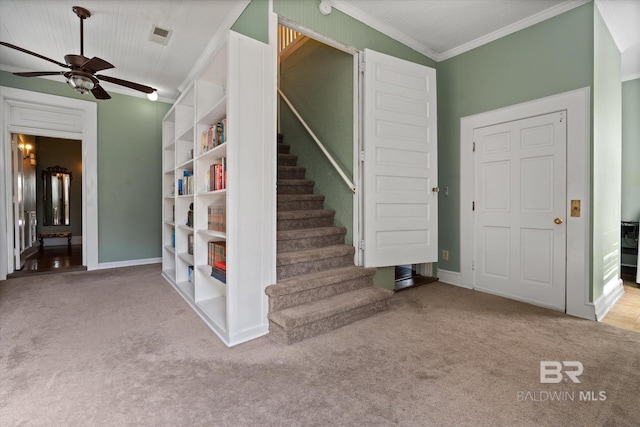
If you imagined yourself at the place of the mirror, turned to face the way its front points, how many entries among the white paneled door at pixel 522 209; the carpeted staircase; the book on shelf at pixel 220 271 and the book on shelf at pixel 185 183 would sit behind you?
0

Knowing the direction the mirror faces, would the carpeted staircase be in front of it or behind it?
in front

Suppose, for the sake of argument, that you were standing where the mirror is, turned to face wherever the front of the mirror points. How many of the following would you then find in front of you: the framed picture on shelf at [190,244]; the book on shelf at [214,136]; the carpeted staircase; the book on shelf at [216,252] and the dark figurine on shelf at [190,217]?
5

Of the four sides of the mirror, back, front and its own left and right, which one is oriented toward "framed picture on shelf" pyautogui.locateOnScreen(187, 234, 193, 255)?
front

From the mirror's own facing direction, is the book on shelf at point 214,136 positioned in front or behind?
in front

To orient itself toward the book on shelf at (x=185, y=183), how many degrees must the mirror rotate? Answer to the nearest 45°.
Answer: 0° — it already faces it

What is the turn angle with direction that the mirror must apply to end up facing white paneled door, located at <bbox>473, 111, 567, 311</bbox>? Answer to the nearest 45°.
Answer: approximately 45° to its left

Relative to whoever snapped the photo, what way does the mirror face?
facing the viewer

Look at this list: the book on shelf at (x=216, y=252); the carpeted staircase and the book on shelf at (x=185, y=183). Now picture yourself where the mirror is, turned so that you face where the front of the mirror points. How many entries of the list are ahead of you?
3

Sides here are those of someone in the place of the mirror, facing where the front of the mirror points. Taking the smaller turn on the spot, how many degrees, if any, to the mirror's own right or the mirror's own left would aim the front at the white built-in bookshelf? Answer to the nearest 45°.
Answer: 0° — it already faces it

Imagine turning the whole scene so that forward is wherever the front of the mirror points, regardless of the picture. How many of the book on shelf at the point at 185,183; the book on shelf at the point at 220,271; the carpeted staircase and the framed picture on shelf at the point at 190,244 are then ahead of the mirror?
4

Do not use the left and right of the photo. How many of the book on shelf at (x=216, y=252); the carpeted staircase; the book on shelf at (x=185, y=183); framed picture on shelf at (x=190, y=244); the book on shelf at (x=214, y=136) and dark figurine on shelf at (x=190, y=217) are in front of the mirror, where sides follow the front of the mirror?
6

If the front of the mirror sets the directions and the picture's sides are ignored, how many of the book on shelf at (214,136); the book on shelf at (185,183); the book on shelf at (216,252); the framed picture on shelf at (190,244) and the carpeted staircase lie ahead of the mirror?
5

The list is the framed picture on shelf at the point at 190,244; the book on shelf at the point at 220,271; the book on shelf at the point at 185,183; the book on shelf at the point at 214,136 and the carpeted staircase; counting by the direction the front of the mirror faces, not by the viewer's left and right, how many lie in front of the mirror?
5

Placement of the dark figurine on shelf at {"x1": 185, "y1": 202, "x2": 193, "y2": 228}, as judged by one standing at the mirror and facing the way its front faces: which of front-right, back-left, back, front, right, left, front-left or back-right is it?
front
